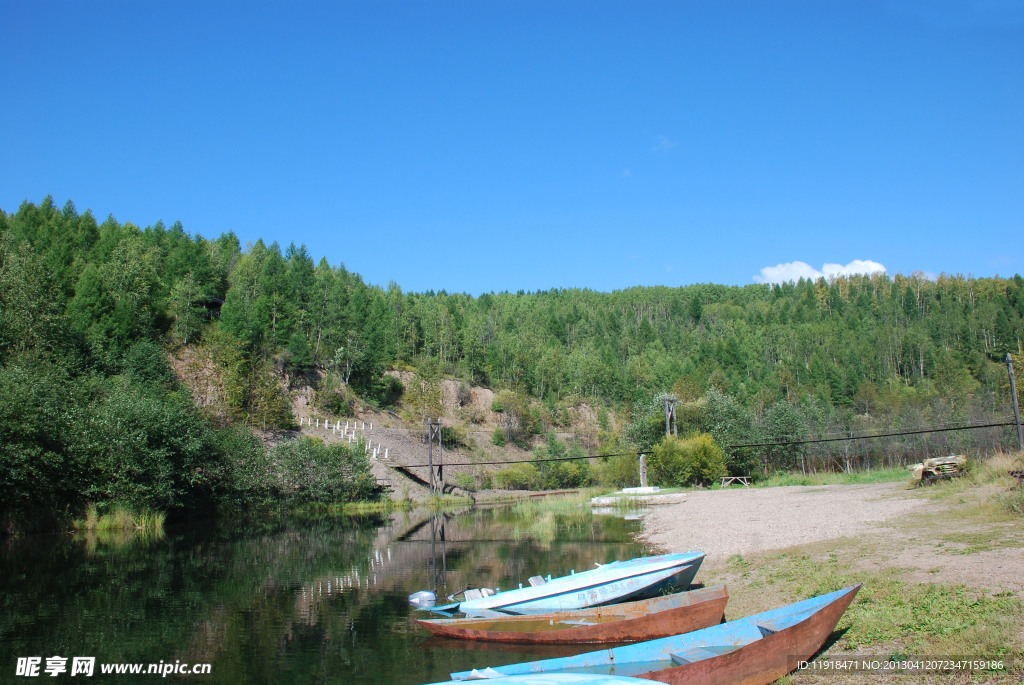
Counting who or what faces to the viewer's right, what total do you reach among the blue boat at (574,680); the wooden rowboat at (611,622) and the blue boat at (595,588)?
3

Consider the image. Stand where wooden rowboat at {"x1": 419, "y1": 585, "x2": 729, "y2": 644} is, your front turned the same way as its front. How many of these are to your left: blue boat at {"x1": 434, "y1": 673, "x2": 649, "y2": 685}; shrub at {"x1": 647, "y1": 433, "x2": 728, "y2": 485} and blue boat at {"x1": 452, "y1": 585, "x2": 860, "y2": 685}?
1

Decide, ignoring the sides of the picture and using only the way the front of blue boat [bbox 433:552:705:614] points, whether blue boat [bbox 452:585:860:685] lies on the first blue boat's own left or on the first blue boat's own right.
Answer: on the first blue boat's own right

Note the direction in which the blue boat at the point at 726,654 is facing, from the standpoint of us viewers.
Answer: facing to the right of the viewer

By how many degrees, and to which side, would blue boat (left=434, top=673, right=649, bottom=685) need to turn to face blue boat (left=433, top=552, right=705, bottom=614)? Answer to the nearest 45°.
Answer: approximately 90° to its left

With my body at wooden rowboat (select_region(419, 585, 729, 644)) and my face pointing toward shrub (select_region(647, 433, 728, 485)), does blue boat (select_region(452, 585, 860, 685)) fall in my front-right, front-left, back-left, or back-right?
back-right

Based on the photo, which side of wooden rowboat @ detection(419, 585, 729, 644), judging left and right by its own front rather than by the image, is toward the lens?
right

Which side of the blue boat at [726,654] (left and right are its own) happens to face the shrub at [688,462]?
left

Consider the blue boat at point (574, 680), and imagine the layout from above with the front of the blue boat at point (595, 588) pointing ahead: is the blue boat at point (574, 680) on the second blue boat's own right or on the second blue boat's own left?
on the second blue boat's own right

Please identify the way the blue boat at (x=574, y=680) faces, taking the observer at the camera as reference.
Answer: facing to the right of the viewer

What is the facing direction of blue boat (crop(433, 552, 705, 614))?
to the viewer's right

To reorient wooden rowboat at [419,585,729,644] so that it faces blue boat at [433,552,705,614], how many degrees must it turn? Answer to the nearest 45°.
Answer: approximately 90° to its left
